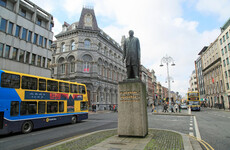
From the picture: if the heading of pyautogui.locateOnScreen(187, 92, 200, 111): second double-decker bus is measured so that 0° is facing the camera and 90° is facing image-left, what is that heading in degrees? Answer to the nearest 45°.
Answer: approximately 0°

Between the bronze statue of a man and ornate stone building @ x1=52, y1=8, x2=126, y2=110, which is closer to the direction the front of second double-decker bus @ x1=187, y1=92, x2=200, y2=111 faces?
the bronze statue of a man

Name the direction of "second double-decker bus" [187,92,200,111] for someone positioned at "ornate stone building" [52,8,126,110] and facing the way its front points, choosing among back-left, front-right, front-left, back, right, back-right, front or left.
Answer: left

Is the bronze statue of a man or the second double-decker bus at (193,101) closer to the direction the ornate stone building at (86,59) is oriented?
the bronze statue of a man

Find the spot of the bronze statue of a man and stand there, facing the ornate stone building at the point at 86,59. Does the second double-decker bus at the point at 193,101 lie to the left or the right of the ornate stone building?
right

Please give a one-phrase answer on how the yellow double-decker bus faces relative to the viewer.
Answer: facing away from the viewer and to the right of the viewer

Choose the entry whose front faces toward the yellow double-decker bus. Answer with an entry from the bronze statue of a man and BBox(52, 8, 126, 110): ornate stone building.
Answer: the ornate stone building

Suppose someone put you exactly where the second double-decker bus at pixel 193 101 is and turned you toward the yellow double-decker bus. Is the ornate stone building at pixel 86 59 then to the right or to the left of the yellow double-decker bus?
right
